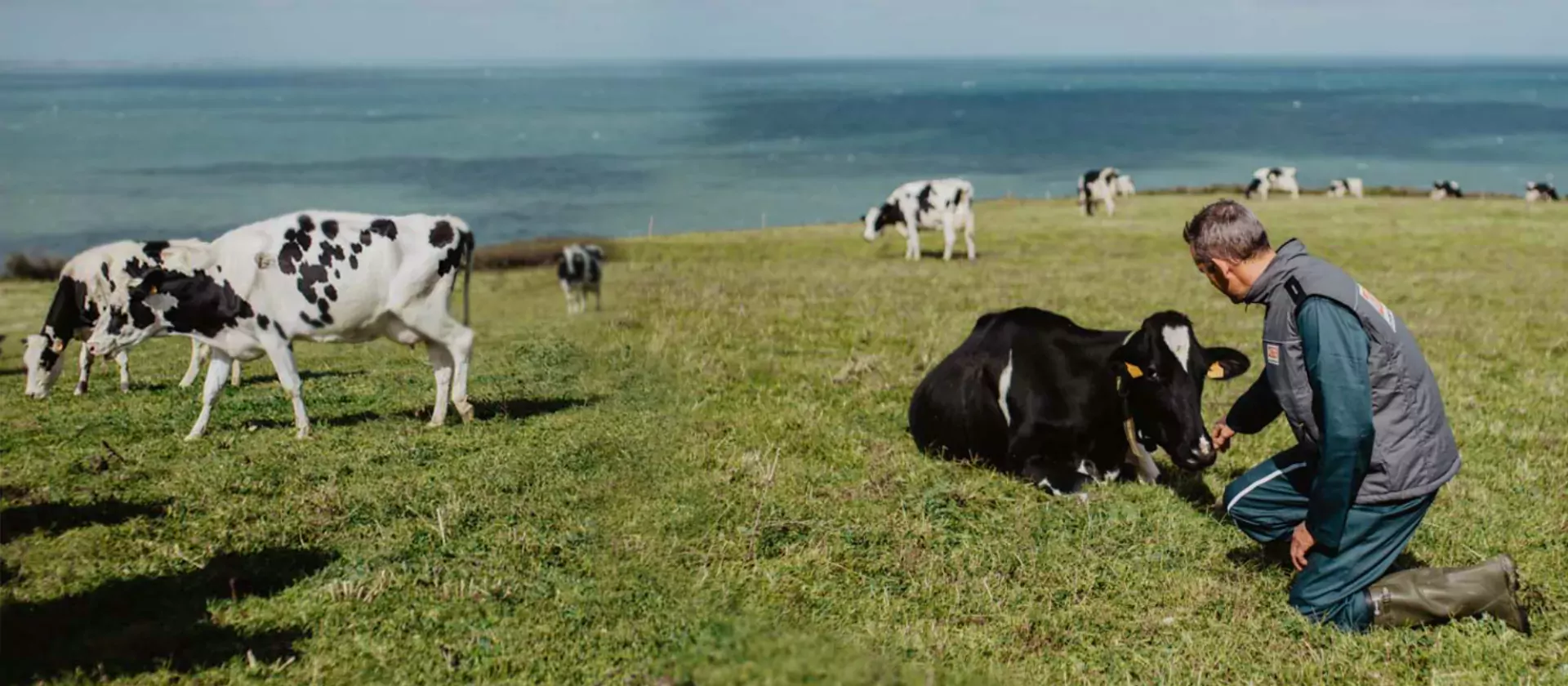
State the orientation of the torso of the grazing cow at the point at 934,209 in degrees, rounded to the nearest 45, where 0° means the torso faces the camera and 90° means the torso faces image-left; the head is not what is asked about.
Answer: approximately 90°

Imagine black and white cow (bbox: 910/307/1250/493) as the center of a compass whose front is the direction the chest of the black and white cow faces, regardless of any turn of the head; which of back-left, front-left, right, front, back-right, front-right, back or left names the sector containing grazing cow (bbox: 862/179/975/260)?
back-left

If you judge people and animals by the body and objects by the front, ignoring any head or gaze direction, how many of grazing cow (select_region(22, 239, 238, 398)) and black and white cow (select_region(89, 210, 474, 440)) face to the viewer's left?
2

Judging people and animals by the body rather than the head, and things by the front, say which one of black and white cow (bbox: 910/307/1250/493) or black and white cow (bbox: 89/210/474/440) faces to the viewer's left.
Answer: black and white cow (bbox: 89/210/474/440)

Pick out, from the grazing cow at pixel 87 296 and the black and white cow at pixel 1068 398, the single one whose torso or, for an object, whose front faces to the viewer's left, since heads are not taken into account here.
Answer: the grazing cow

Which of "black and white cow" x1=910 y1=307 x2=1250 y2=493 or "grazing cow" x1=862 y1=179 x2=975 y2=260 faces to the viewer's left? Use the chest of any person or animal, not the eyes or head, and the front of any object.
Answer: the grazing cow

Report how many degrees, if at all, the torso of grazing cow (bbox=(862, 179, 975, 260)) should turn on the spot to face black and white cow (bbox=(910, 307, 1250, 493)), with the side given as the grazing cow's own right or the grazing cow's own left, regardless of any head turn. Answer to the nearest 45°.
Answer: approximately 90° to the grazing cow's own left

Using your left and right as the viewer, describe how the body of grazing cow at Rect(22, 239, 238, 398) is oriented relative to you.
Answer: facing to the left of the viewer

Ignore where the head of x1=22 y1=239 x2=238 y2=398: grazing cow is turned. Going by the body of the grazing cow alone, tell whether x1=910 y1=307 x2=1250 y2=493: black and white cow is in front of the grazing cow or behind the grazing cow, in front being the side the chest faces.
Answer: behind

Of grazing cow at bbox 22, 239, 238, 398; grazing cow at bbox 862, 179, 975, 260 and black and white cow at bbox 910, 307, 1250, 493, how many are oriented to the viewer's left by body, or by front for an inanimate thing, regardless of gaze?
2

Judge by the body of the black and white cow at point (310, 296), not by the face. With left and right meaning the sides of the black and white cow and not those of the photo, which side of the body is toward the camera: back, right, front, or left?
left

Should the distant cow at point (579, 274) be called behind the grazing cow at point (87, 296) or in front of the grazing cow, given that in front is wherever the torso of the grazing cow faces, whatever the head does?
behind

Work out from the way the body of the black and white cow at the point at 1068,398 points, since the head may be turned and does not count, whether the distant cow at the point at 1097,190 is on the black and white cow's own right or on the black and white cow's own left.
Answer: on the black and white cow's own left

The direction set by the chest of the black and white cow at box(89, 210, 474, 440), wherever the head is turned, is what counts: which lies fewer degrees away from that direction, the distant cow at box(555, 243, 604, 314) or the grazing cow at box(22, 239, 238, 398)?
the grazing cow
